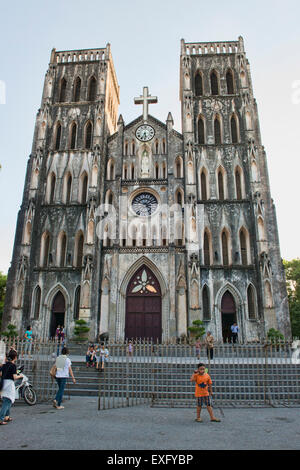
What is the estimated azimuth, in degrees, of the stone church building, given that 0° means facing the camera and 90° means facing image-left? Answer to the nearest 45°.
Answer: approximately 0°

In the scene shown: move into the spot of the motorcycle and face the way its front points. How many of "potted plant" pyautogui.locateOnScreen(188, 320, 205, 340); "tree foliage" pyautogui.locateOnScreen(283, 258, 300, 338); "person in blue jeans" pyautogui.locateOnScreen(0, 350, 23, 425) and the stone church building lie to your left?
3

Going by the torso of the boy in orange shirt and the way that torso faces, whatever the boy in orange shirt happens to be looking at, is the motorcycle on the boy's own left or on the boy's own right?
on the boy's own right

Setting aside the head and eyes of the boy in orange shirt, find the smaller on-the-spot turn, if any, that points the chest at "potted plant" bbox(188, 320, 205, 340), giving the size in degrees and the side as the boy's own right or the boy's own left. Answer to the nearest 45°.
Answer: approximately 180°

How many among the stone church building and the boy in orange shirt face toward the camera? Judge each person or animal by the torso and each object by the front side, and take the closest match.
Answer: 2

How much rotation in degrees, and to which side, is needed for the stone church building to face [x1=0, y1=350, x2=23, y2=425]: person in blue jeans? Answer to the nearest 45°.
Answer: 0° — it already faces them

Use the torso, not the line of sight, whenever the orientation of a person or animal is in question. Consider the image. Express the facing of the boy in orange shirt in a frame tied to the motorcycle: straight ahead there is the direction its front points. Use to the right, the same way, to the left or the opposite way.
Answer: to the right

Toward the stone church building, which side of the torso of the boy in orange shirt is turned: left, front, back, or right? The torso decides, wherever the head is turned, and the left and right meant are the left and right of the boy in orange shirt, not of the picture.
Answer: back

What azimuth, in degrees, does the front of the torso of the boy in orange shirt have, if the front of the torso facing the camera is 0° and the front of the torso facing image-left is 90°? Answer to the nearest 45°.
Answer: approximately 0°

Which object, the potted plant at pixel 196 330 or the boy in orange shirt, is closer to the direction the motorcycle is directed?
the boy in orange shirt

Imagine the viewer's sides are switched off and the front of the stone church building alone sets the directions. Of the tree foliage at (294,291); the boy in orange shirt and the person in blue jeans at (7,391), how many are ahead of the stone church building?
2
